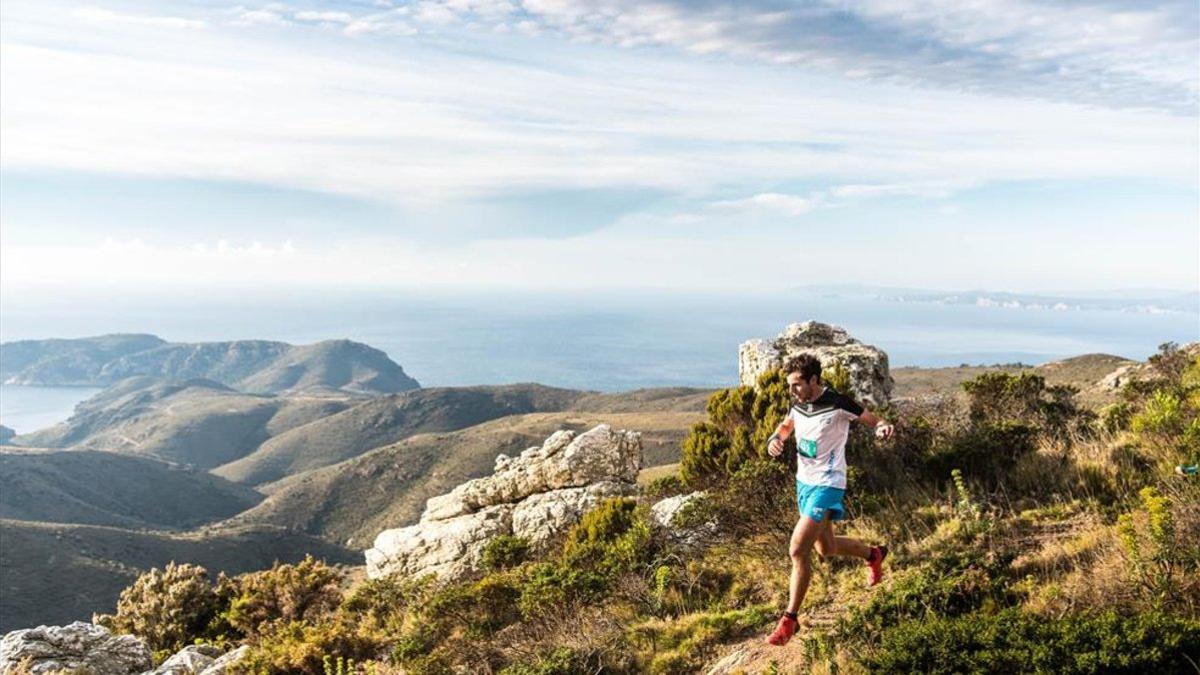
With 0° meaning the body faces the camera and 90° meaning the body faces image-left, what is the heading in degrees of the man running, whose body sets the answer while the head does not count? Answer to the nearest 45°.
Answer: approximately 45°

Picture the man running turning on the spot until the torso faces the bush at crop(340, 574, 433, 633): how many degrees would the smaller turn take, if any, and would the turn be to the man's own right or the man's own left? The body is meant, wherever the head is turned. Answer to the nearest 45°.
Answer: approximately 90° to the man's own right
